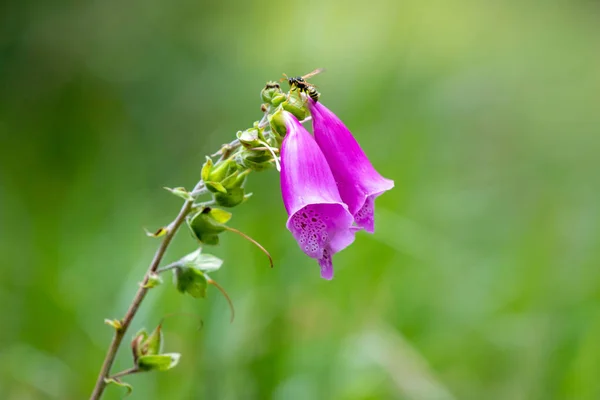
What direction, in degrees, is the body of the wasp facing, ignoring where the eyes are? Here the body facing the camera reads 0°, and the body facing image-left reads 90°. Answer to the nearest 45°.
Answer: approximately 90°
